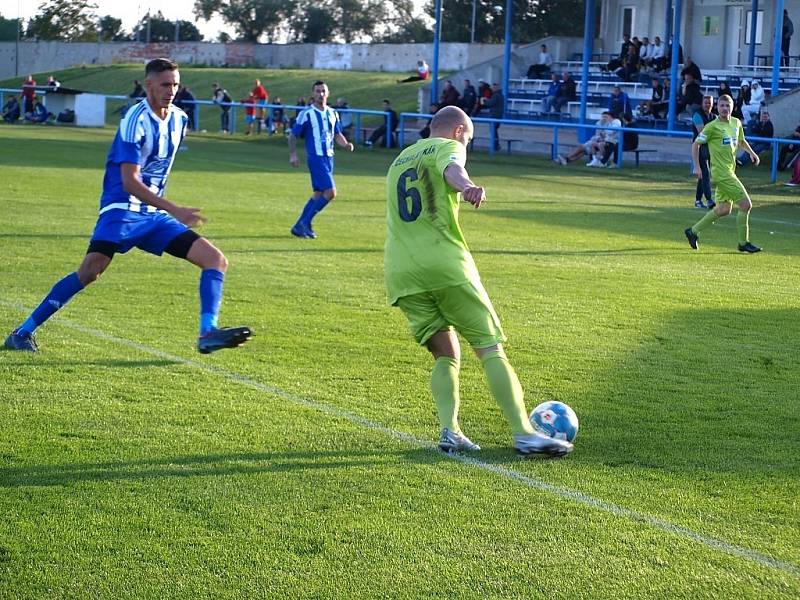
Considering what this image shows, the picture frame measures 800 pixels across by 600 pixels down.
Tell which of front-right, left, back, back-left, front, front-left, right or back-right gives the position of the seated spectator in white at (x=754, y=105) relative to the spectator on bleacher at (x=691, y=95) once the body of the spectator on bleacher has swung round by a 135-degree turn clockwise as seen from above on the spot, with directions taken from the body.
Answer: back-right

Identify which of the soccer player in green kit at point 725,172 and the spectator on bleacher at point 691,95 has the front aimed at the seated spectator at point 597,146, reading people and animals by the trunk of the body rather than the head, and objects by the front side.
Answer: the spectator on bleacher

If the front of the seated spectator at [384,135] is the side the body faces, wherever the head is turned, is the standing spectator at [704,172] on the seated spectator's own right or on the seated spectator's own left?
on the seated spectator's own left

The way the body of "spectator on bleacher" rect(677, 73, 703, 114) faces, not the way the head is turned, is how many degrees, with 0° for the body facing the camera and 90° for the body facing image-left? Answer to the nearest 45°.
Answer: approximately 45°

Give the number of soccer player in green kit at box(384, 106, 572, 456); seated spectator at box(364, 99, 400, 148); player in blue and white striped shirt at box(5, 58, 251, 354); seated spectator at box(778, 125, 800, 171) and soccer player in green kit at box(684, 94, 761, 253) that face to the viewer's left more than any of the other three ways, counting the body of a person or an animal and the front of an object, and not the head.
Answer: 2

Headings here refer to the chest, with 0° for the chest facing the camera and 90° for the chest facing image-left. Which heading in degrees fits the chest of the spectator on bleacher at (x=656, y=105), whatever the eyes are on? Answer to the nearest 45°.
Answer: approximately 45°

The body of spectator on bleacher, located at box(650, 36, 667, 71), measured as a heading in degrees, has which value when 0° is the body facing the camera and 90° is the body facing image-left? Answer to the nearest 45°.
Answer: approximately 45°
